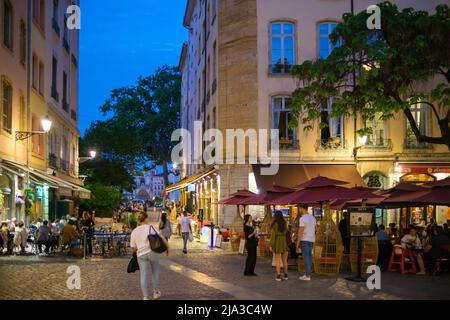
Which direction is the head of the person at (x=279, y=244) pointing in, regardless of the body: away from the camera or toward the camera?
away from the camera

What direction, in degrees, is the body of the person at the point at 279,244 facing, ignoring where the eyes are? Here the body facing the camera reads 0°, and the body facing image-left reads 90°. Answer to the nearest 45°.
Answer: approximately 180°

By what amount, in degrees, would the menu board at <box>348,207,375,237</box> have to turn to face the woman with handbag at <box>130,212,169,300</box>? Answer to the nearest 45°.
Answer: approximately 45° to its right

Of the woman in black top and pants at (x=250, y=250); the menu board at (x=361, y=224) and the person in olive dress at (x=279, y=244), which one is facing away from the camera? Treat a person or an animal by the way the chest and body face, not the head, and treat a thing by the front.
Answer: the person in olive dress

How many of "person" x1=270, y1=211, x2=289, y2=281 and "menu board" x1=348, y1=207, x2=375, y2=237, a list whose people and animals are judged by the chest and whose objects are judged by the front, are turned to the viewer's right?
0

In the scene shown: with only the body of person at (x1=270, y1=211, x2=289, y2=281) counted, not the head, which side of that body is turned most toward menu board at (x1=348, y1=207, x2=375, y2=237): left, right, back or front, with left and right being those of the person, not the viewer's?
right

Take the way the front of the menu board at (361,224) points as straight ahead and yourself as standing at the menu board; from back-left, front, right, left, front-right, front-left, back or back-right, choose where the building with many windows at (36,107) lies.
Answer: back-right

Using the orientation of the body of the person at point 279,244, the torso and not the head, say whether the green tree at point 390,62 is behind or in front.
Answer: in front
